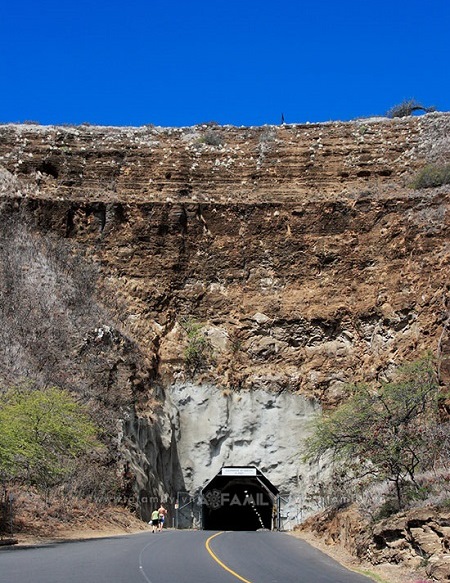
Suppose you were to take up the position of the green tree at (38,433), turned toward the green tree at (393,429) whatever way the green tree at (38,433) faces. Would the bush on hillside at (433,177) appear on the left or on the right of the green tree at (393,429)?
left

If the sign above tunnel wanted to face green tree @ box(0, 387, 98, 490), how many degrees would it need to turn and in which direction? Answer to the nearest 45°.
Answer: approximately 45° to its right

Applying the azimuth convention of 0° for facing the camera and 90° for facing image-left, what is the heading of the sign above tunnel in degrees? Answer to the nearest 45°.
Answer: approximately 0°
